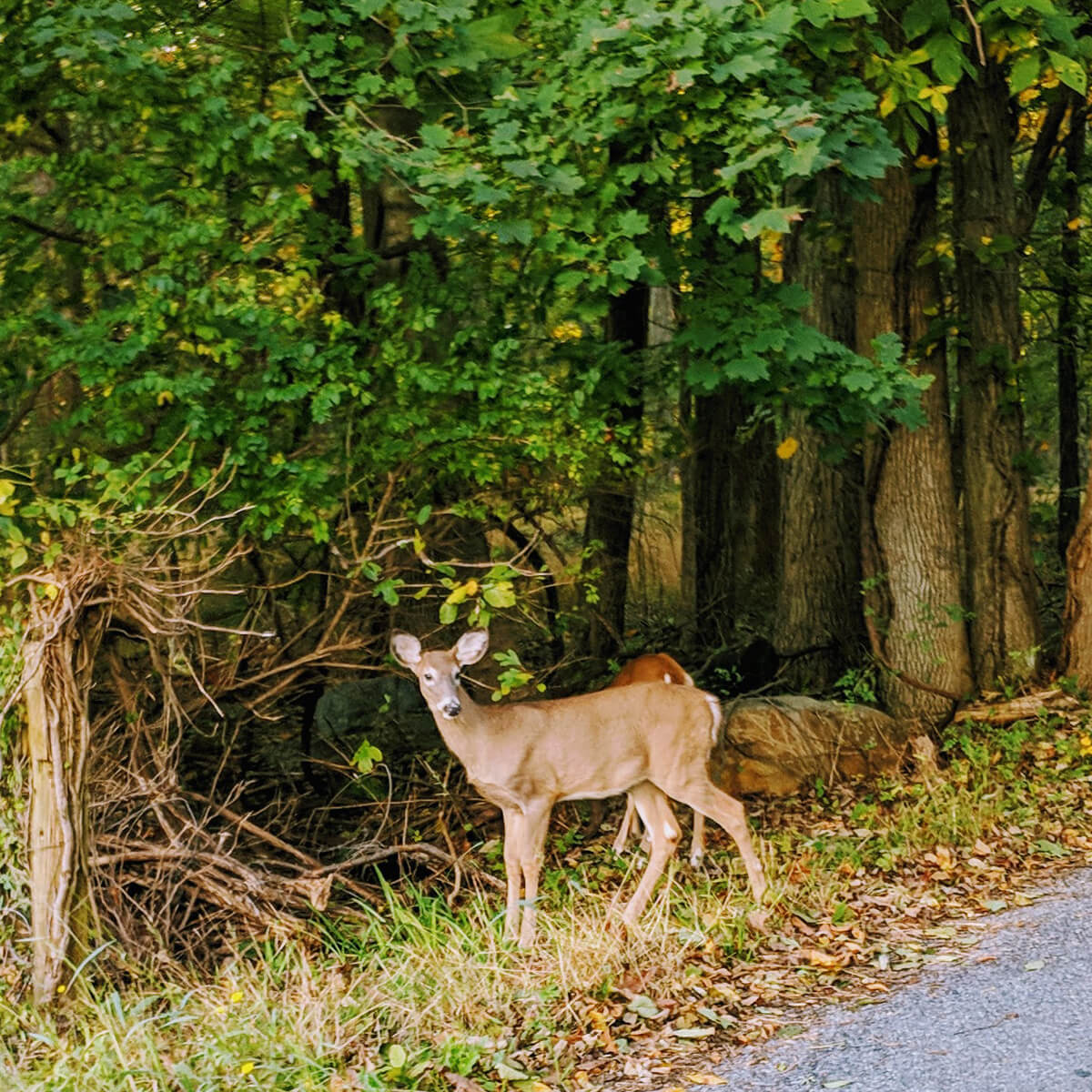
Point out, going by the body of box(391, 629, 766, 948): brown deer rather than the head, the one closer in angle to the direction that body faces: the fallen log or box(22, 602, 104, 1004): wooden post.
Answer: the wooden post

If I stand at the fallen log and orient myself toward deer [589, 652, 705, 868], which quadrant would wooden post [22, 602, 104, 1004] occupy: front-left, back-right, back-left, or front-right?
front-left

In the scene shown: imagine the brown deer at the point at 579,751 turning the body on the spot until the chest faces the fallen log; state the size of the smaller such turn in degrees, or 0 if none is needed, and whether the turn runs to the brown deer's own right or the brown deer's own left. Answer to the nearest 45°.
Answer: approximately 135° to the brown deer's own right

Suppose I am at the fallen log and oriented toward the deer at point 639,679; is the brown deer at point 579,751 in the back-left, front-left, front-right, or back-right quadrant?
front-left

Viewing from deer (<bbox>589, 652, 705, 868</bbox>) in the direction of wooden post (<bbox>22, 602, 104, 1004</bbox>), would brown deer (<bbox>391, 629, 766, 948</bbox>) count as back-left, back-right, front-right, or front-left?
front-left

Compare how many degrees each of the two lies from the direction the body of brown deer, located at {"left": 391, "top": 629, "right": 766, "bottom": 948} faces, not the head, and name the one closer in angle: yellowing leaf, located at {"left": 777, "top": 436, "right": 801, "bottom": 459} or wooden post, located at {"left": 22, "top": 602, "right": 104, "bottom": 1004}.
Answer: the wooden post

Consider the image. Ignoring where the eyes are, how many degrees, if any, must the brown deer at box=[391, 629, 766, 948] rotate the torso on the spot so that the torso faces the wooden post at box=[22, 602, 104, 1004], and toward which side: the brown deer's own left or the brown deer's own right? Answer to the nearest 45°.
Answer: approximately 45° to the brown deer's own left

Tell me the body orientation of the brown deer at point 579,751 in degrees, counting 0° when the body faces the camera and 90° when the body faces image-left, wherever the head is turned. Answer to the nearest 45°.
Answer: approximately 90°

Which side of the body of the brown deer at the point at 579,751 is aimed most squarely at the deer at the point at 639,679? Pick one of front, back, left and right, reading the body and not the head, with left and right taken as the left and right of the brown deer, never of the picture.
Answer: right
